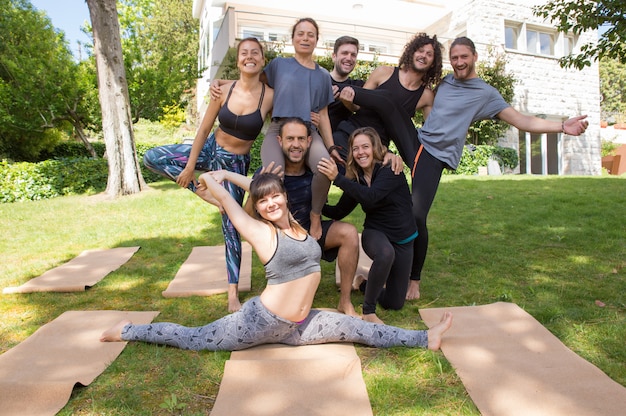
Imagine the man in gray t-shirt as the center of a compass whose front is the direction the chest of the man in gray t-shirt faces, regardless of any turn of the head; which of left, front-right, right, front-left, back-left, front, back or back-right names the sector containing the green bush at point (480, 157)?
back

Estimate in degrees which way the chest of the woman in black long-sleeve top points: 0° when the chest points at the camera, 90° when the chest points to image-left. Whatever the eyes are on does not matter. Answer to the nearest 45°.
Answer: approximately 45°

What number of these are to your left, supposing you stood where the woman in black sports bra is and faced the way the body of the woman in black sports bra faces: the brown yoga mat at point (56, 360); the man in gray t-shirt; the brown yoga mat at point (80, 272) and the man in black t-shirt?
2

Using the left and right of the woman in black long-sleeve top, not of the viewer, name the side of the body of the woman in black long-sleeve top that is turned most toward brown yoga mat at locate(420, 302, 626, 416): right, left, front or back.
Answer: left

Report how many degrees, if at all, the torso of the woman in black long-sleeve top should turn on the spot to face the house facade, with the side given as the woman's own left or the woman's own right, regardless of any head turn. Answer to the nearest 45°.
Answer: approximately 135° to the woman's own right

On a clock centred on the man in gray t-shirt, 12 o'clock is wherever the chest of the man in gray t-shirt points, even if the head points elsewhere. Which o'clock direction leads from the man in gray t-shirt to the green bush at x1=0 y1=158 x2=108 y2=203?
The green bush is roughly at 4 o'clock from the man in gray t-shirt.

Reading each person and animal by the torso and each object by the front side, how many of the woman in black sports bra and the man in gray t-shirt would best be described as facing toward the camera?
2
